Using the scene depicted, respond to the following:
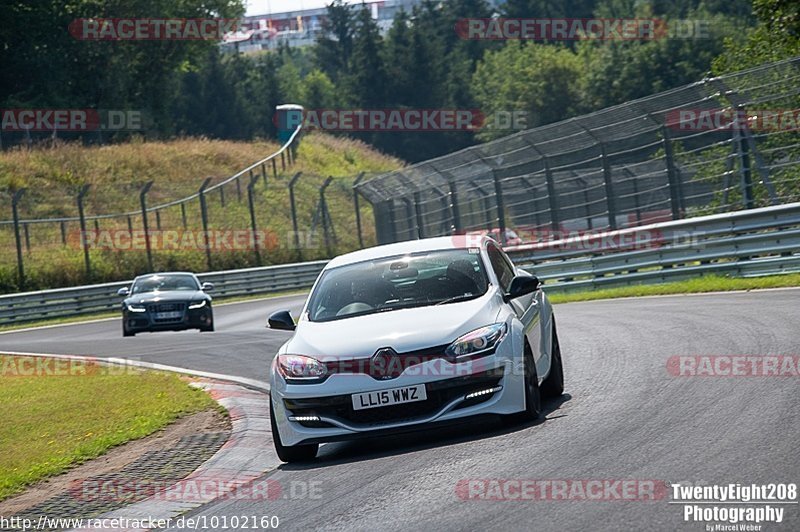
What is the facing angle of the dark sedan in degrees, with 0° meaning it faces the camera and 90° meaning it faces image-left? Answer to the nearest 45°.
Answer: approximately 0°

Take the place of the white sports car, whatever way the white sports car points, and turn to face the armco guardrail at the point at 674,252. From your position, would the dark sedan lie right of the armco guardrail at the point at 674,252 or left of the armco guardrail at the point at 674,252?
left

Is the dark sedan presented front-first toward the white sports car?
yes

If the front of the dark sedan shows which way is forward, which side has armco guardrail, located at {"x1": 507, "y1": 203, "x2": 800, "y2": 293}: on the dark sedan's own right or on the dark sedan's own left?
on the dark sedan's own left

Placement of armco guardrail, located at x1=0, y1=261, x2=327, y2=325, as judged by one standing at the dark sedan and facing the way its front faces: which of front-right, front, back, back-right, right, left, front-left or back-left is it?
back

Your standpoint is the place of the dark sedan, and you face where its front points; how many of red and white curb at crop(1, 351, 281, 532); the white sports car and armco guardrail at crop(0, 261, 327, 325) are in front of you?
2

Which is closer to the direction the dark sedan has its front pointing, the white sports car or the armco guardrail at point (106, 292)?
the white sports car

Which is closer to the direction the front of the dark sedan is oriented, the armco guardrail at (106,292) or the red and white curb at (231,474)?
the red and white curb

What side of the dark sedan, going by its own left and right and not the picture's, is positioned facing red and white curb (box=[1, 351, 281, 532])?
front

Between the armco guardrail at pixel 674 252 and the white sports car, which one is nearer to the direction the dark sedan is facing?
the white sports car

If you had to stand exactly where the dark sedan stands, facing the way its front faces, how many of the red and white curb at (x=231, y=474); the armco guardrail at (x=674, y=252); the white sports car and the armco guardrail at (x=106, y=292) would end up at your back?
1
